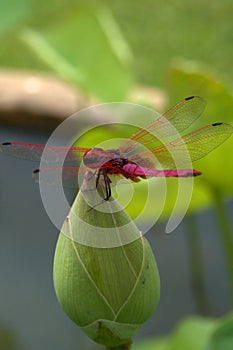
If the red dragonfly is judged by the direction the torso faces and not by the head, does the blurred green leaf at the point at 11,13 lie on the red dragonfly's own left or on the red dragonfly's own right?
on the red dragonfly's own right

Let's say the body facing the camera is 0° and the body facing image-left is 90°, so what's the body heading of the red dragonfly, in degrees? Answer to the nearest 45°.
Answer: approximately 45°

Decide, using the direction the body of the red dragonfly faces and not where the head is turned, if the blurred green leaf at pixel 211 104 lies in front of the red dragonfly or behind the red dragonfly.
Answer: behind

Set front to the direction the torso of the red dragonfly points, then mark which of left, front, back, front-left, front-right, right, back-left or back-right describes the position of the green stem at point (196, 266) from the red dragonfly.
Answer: back-right

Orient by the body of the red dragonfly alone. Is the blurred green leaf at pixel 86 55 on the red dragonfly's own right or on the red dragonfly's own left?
on the red dragonfly's own right
